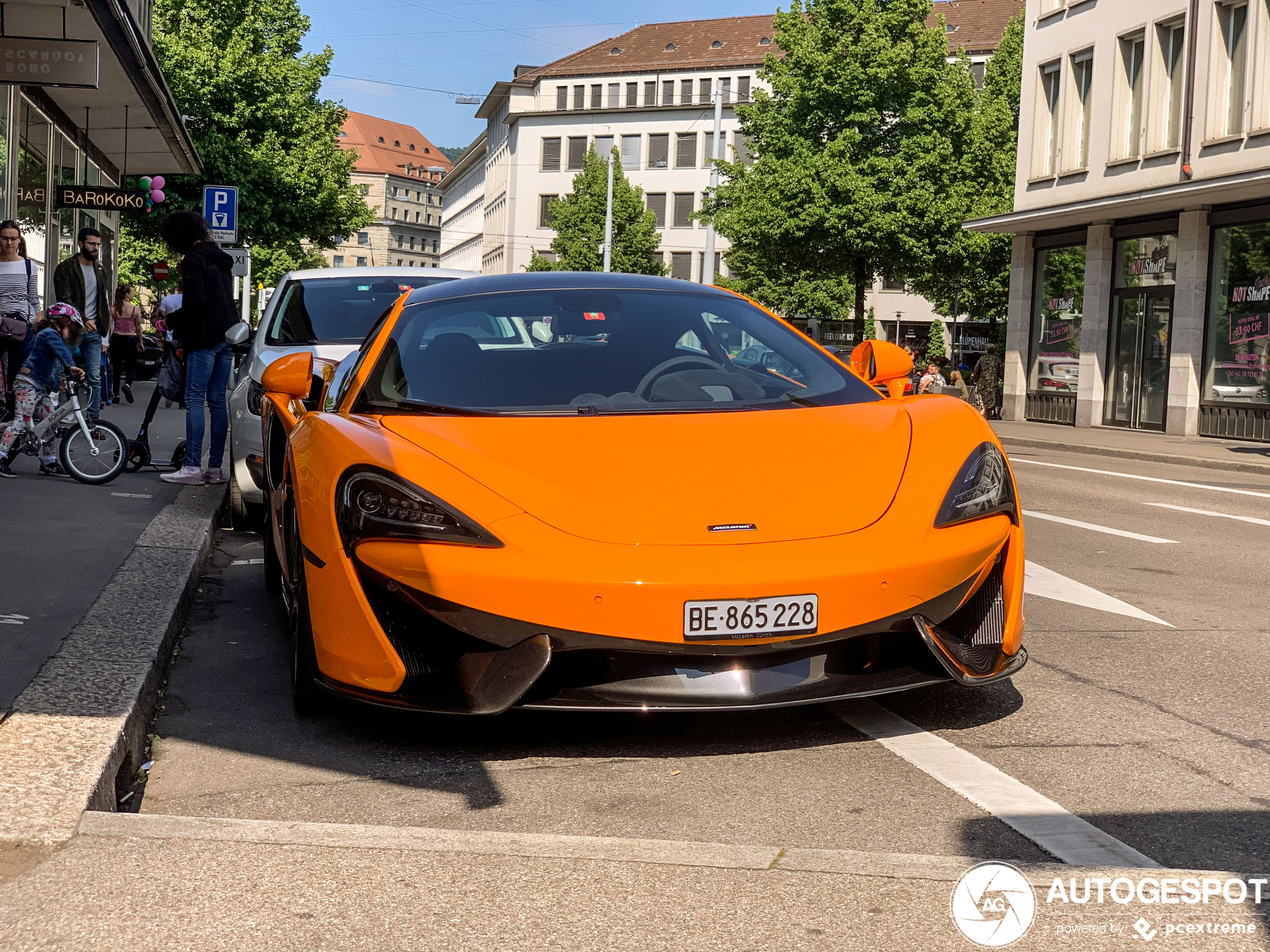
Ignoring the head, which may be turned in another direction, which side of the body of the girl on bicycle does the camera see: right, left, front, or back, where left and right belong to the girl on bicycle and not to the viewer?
right

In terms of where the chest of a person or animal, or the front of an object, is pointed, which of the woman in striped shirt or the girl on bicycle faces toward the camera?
the woman in striped shirt

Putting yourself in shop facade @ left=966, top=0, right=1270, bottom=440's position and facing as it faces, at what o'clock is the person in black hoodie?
The person in black hoodie is roughly at 11 o'clock from the shop facade.

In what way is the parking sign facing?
toward the camera

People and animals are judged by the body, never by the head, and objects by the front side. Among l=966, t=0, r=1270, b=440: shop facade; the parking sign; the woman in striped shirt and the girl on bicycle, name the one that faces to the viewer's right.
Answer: the girl on bicycle

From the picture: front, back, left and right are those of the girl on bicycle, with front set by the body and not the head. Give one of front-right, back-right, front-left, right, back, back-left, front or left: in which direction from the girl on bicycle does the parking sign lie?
left

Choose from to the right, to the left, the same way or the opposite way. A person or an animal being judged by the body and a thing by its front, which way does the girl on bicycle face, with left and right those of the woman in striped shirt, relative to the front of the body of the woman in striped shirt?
to the left

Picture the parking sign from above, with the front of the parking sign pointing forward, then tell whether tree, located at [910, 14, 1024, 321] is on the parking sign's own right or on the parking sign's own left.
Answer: on the parking sign's own left

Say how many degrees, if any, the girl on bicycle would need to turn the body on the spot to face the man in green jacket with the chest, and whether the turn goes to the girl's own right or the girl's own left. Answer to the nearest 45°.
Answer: approximately 90° to the girl's own left

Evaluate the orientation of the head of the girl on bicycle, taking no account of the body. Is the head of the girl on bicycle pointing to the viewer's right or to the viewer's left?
to the viewer's right

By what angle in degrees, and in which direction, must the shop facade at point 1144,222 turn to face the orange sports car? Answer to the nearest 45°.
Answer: approximately 45° to its left

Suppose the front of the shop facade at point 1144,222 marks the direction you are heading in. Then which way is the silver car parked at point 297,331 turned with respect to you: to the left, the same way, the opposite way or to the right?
to the left

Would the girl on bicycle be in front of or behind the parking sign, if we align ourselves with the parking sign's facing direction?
in front

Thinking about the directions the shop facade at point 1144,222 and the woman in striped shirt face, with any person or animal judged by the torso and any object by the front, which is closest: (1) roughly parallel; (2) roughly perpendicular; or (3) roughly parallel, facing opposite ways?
roughly perpendicular

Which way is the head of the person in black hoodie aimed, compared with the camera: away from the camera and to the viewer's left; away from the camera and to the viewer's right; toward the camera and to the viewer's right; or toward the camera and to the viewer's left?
away from the camera and to the viewer's left

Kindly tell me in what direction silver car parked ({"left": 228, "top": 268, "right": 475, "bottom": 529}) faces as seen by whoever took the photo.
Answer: facing the viewer

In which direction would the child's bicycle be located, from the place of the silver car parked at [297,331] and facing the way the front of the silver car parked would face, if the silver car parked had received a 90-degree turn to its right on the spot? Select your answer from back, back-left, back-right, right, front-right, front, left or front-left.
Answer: front-right

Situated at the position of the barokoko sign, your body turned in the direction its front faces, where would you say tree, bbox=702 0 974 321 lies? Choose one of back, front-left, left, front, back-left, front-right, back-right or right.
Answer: back-left
